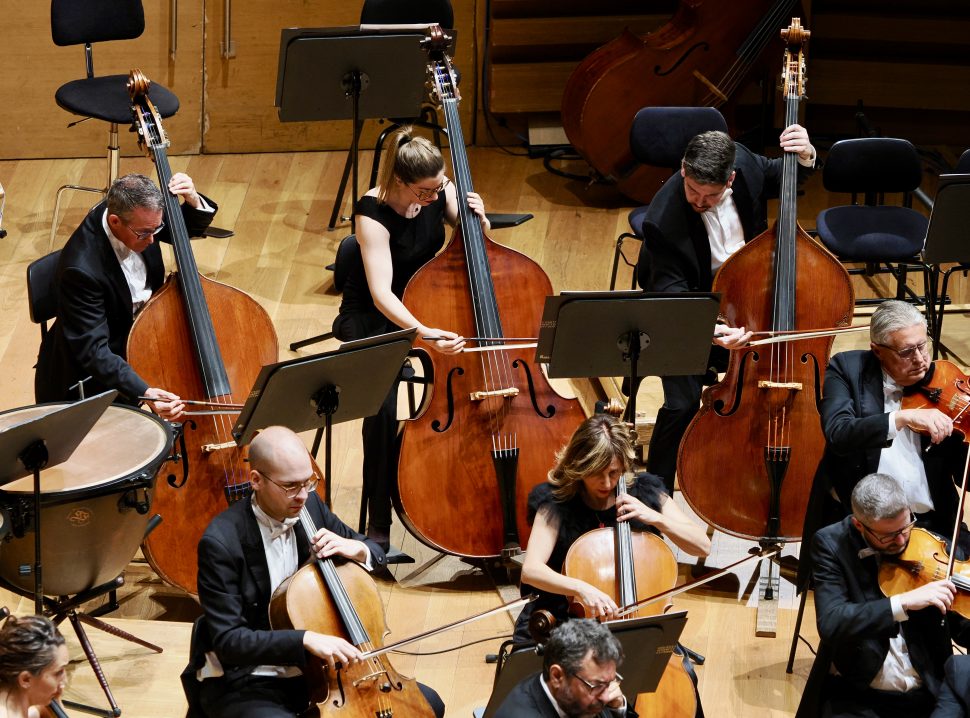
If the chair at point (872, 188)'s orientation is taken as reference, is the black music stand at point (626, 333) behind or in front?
in front

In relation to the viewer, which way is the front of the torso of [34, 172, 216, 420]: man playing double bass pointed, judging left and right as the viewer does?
facing the viewer and to the right of the viewer

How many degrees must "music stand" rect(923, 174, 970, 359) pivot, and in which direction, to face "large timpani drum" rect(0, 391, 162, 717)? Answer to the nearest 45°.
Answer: approximately 135° to its left

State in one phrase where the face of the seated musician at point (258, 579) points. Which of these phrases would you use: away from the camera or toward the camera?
toward the camera

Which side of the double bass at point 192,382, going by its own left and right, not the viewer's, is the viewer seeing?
front

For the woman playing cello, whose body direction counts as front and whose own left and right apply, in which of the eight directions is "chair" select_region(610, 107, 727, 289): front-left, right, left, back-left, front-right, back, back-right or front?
back-left

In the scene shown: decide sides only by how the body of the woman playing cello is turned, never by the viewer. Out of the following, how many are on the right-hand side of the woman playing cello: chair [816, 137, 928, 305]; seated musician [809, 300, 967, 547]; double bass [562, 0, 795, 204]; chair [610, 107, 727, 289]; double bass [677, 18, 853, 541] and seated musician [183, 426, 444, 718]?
1

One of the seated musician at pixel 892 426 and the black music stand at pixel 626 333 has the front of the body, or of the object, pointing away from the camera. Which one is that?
the black music stand

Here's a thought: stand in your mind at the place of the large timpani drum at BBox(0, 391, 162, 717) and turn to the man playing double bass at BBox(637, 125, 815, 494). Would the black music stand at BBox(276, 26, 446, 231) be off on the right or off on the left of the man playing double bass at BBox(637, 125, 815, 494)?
left

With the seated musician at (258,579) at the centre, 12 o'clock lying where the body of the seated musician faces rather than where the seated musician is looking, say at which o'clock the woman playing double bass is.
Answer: The woman playing double bass is roughly at 8 o'clock from the seated musician.

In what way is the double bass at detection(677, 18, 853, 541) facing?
toward the camera

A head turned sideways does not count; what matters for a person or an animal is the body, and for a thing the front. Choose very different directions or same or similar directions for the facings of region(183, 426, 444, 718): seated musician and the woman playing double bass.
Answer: same or similar directions

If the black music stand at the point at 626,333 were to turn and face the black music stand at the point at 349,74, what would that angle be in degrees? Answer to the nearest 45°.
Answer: approximately 45° to its left

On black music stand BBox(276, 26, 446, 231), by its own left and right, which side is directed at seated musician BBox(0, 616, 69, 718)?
back

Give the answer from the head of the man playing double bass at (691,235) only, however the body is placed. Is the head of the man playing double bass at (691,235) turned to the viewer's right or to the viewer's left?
to the viewer's left
